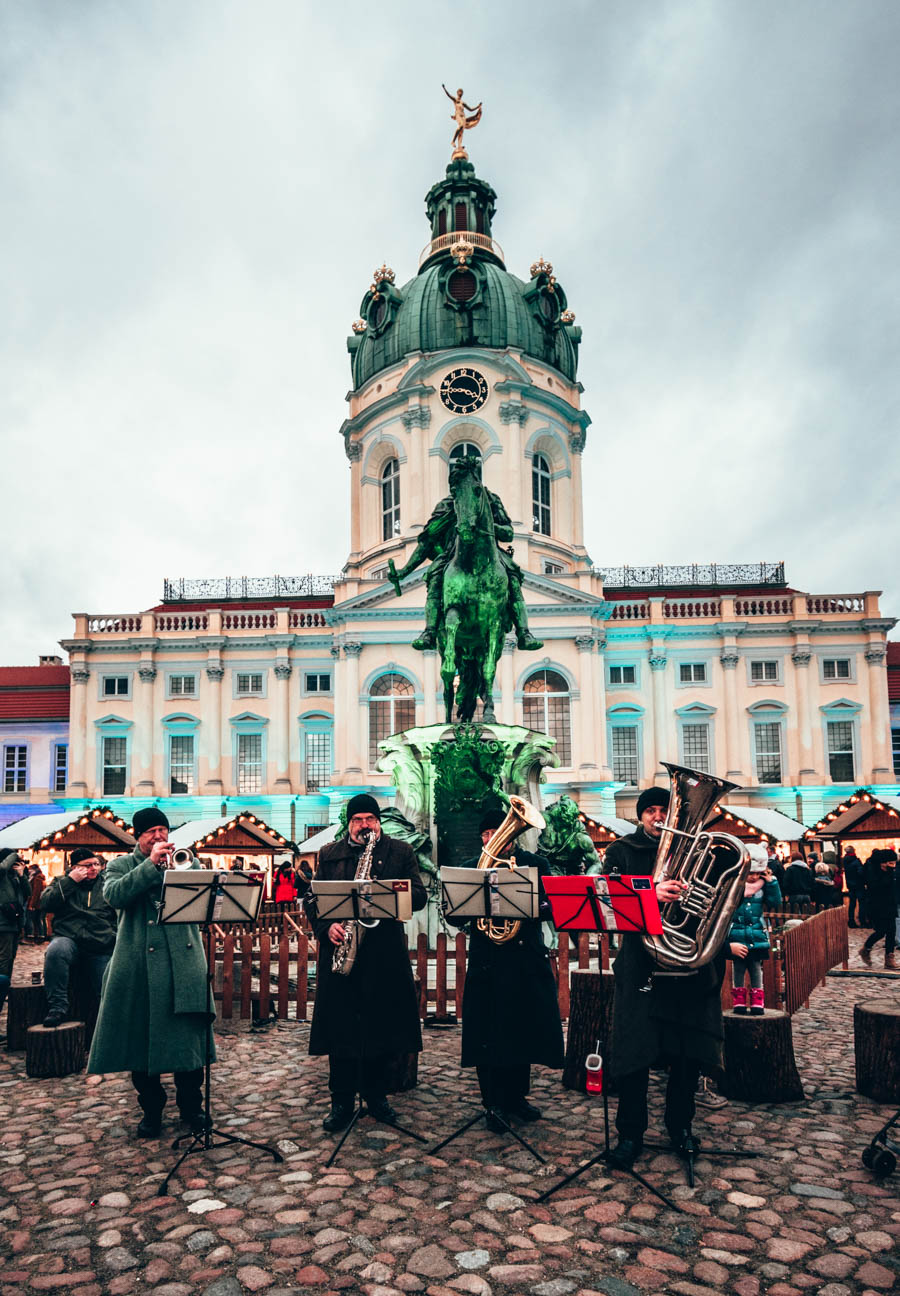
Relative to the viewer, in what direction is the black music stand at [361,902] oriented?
away from the camera

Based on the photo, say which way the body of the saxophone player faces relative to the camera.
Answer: toward the camera

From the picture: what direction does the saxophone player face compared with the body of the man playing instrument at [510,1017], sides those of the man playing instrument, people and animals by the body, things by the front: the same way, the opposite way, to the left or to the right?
the same way

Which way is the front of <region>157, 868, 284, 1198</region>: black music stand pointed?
away from the camera

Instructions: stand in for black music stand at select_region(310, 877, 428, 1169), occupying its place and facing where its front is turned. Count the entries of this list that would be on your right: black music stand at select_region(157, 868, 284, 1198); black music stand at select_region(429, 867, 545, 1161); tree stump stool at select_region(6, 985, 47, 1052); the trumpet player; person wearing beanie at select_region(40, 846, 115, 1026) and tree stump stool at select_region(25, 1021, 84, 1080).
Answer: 1

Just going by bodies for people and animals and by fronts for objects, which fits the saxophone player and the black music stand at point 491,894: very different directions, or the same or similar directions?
very different directions

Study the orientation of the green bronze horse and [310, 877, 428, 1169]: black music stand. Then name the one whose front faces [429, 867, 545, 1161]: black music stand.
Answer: the green bronze horse

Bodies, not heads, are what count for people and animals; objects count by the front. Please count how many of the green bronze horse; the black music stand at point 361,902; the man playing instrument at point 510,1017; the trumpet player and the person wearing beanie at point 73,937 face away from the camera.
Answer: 1

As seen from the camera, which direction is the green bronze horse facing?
toward the camera

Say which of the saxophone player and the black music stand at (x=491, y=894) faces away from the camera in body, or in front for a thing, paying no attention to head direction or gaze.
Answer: the black music stand

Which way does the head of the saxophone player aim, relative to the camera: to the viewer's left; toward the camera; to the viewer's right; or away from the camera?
toward the camera

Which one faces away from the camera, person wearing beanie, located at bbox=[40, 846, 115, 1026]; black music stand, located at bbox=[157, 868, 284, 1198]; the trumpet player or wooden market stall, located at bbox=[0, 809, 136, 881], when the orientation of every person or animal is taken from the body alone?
the black music stand

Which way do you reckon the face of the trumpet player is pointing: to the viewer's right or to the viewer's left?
to the viewer's right

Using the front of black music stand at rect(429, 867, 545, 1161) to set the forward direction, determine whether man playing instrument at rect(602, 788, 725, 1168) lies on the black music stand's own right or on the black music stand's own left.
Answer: on the black music stand's own right

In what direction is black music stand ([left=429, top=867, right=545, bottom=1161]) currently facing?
away from the camera

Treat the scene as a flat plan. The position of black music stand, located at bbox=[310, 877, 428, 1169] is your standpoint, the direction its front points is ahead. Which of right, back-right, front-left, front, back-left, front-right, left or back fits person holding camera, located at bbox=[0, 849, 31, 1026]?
front-left
